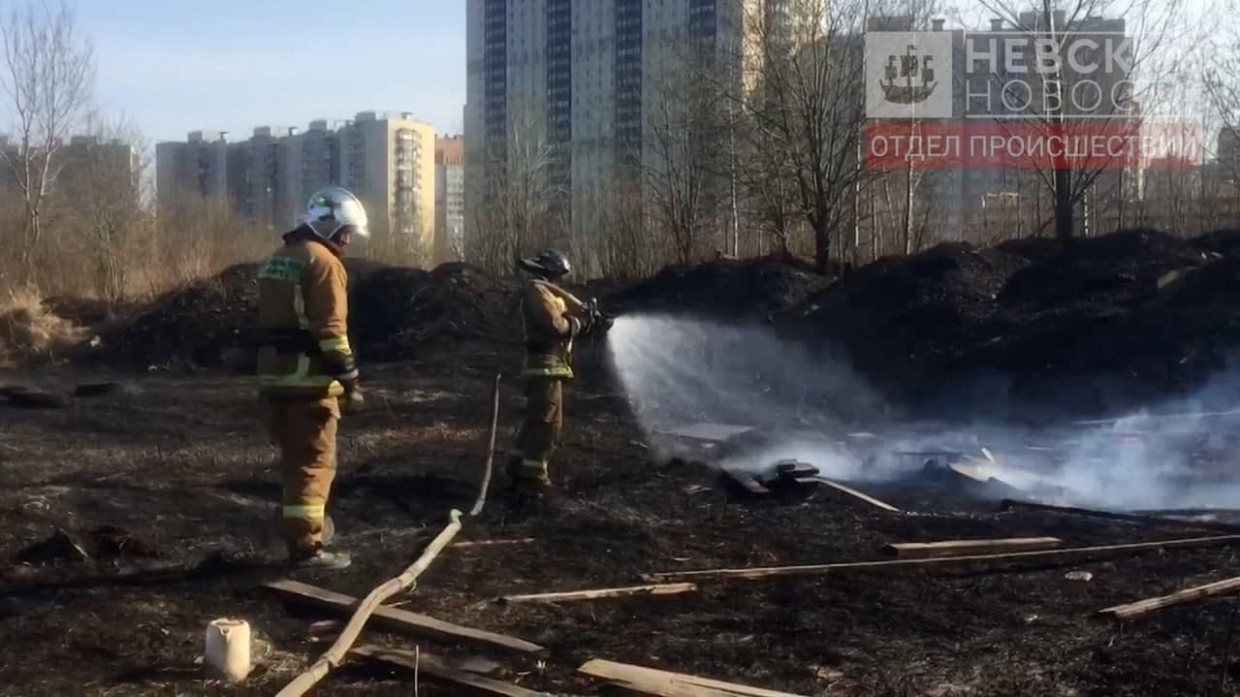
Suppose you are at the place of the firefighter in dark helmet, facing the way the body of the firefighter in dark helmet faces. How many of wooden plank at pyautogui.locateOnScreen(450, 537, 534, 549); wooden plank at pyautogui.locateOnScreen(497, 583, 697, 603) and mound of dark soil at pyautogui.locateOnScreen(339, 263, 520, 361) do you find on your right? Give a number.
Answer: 2

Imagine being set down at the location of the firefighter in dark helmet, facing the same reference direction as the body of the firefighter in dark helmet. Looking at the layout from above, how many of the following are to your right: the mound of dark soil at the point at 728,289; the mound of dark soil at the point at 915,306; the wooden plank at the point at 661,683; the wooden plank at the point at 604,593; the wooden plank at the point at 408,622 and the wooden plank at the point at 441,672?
4

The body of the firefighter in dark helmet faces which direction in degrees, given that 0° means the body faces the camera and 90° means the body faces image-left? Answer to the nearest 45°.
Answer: approximately 270°

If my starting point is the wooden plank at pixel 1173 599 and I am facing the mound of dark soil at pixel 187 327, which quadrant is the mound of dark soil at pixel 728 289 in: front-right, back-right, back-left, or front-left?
front-right

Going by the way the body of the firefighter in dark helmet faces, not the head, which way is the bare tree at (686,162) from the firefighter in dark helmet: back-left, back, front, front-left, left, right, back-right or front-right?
left

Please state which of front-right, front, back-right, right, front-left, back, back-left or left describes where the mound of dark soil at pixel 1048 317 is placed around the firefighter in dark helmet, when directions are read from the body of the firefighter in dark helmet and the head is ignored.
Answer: front-left

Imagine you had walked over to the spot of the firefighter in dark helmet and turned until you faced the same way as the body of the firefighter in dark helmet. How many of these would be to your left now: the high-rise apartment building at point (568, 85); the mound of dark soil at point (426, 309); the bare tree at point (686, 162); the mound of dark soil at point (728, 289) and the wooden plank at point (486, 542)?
4

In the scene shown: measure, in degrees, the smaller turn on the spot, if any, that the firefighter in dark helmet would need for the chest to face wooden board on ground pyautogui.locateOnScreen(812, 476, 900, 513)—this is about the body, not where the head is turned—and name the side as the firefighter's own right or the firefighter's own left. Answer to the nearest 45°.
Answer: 0° — they already face it

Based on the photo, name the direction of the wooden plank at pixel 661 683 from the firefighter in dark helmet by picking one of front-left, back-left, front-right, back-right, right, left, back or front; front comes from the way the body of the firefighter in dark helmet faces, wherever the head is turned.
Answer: right

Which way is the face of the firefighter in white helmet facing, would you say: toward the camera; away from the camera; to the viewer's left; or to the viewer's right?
to the viewer's right

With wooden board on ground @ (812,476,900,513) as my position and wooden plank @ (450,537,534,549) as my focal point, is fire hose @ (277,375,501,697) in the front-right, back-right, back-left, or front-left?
front-left

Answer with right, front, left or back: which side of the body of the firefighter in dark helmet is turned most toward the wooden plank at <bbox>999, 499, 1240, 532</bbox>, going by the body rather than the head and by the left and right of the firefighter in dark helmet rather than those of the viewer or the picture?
front

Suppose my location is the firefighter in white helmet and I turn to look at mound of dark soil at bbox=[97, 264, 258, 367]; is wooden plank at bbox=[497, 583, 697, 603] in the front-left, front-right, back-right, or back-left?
back-right

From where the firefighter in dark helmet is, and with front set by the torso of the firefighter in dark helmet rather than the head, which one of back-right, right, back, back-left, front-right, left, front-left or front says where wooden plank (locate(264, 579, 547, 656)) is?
right

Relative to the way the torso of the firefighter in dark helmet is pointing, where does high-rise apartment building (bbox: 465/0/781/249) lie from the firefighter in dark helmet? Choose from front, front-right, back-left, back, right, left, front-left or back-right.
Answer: left

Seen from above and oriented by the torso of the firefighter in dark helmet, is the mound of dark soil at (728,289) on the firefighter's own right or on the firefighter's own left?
on the firefighter's own left

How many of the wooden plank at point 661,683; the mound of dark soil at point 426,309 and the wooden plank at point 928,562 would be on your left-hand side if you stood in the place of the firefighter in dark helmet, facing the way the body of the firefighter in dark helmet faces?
1

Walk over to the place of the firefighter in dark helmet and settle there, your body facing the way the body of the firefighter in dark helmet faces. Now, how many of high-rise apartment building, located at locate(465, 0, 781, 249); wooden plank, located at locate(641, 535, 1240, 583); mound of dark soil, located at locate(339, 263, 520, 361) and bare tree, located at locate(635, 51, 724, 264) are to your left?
3

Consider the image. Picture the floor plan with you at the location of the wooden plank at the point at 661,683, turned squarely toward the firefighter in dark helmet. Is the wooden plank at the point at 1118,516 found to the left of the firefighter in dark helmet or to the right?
right

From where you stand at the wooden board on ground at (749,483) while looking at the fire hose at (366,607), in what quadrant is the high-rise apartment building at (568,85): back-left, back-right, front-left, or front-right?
back-right

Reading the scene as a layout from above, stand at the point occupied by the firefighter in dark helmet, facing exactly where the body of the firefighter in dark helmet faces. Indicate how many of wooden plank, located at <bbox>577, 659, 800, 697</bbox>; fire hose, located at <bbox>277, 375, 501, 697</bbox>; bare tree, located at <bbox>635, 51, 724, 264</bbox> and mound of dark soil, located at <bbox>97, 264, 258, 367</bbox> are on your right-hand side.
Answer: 2
